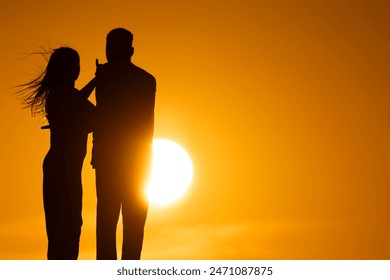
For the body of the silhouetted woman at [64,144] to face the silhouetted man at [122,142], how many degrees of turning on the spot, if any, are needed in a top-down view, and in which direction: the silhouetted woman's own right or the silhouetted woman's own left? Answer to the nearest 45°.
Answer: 0° — they already face them

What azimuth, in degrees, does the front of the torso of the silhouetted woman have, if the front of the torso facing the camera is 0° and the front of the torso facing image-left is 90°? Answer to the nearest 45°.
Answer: approximately 270°

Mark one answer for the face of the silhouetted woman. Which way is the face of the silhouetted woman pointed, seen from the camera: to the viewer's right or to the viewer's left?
to the viewer's right
